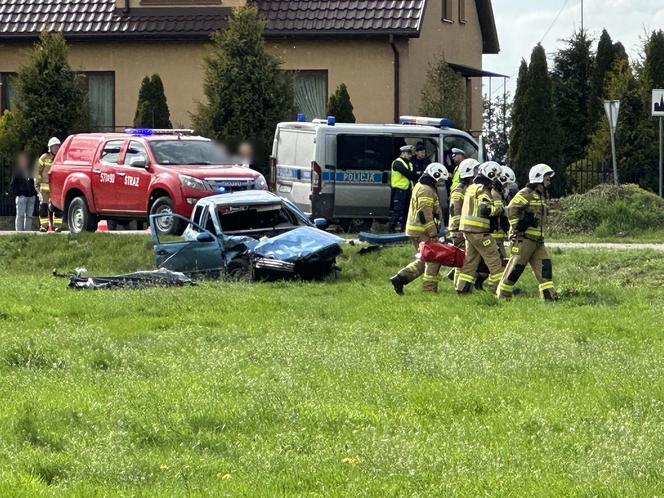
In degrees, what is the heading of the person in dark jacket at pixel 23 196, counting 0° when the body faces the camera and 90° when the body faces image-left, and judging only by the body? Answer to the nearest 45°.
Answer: approximately 0°

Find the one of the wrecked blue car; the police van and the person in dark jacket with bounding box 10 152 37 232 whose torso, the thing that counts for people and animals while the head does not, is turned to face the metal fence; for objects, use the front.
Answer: the police van

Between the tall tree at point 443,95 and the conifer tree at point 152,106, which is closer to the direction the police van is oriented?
the tall tree

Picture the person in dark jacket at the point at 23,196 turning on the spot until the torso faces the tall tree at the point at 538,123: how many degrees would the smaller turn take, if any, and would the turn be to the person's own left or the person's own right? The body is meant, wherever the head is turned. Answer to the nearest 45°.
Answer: approximately 90° to the person's own left

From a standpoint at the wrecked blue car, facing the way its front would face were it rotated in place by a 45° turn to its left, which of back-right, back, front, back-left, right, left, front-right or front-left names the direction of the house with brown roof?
left

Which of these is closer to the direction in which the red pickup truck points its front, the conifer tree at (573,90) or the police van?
the police van

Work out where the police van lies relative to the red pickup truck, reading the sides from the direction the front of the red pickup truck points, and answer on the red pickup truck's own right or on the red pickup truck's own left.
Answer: on the red pickup truck's own left

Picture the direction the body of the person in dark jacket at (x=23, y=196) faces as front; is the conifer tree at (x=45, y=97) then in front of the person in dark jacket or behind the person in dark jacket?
behind

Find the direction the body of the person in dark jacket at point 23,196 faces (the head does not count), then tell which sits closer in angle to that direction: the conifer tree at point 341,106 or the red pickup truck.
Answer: the red pickup truck

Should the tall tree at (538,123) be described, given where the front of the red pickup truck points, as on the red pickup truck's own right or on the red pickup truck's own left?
on the red pickup truck's own left

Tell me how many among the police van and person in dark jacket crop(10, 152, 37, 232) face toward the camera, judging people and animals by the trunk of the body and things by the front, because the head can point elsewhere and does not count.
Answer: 1

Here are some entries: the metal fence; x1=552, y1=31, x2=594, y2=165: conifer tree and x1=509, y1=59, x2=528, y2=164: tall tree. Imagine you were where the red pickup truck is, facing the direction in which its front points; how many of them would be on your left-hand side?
3

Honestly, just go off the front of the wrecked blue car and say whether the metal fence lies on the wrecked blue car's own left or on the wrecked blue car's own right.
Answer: on the wrecked blue car's own left

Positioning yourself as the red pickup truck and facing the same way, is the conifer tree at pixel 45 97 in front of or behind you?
behind
